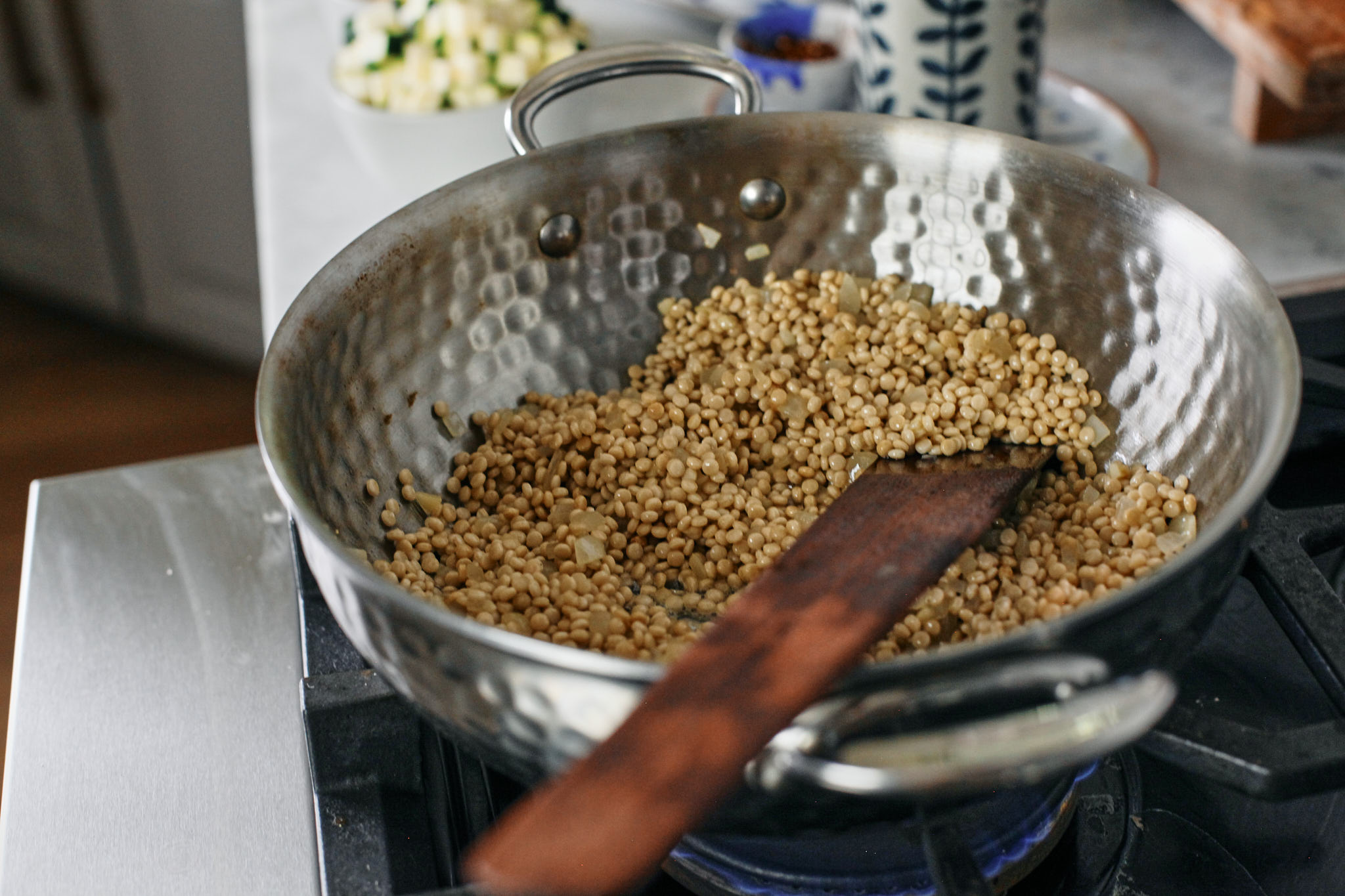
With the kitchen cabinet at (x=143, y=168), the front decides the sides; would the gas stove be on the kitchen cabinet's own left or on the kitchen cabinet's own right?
on the kitchen cabinet's own left

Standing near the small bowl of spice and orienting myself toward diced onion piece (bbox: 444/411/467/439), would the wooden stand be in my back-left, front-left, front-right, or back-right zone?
back-left

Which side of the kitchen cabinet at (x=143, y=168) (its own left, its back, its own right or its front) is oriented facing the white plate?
left

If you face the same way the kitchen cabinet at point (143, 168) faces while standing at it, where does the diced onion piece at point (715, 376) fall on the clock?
The diced onion piece is roughly at 10 o'clock from the kitchen cabinet.

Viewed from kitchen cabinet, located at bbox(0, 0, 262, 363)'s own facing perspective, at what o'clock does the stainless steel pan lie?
The stainless steel pan is roughly at 10 o'clock from the kitchen cabinet.

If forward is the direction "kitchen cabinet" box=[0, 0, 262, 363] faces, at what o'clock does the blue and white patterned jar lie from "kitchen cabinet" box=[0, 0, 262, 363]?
The blue and white patterned jar is roughly at 10 o'clock from the kitchen cabinet.

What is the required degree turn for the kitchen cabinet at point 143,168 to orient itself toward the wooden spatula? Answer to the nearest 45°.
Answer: approximately 45° to its left

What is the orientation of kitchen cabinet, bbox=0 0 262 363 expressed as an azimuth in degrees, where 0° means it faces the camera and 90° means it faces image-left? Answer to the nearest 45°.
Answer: approximately 45°
